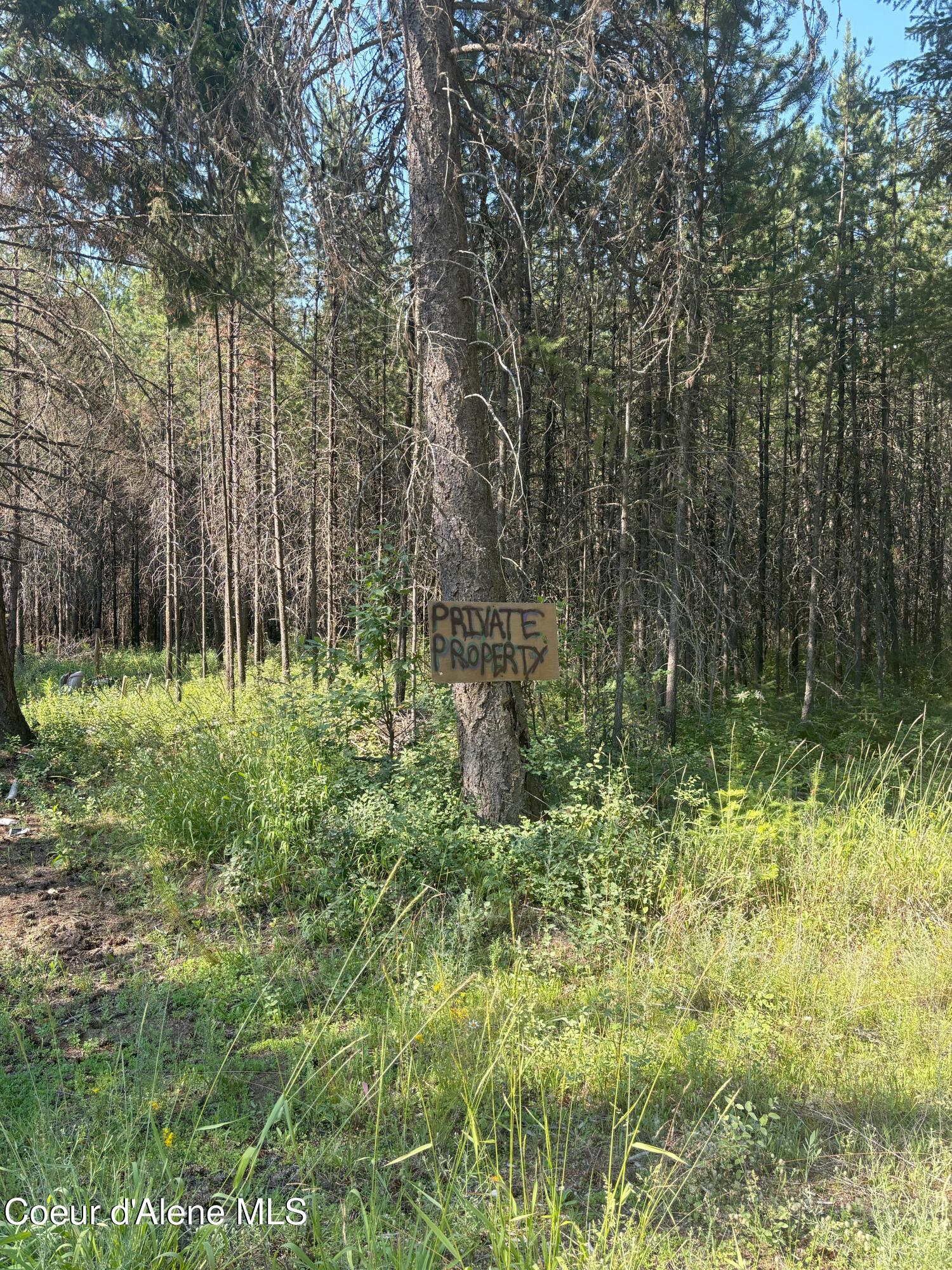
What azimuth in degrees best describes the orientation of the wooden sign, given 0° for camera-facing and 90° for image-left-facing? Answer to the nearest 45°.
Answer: approximately 0°

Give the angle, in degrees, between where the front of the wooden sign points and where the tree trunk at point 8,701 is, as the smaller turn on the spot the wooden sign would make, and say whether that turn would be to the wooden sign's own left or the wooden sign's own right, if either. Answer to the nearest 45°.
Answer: approximately 135° to the wooden sign's own right

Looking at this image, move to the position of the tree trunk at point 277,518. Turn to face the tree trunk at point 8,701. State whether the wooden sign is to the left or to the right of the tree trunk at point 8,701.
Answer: left

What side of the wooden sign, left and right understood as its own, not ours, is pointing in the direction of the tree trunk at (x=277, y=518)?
back
